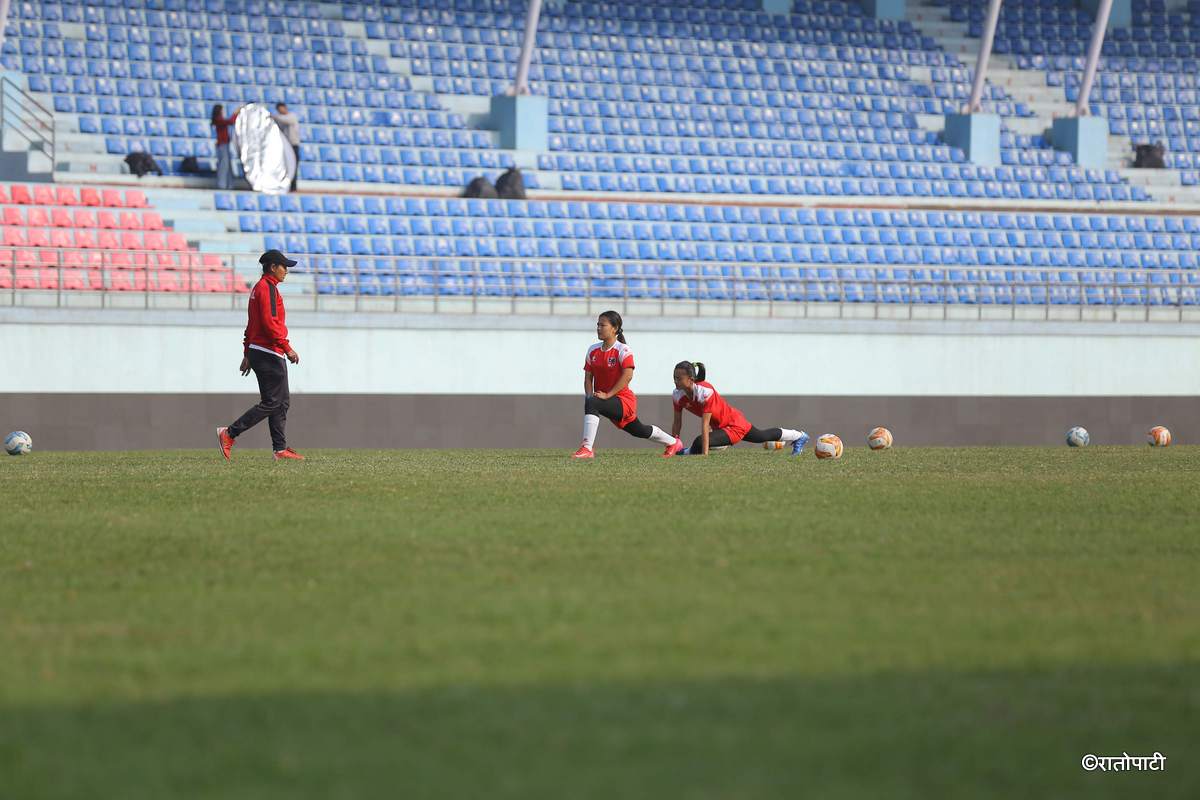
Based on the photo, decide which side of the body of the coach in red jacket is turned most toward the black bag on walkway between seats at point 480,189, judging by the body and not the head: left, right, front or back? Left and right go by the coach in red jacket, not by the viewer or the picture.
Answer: left

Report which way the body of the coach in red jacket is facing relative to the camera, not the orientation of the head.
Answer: to the viewer's right

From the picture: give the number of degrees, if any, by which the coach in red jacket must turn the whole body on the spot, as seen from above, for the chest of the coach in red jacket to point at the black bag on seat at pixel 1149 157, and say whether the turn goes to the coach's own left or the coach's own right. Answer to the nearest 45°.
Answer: approximately 45° to the coach's own left

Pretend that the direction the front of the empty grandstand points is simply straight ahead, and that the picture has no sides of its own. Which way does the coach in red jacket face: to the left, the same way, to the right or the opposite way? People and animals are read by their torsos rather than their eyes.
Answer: to the left

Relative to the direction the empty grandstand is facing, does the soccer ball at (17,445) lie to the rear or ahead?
ahead

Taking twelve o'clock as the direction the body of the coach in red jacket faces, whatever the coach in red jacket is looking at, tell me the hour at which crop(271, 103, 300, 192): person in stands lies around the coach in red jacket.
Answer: The person in stands is roughly at 9 o'clock from the coach in red jacket.

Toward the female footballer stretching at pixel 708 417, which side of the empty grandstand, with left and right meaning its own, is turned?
front

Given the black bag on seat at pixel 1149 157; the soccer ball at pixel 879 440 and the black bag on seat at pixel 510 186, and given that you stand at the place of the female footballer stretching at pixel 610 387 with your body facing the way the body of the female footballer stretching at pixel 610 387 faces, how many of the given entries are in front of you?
0

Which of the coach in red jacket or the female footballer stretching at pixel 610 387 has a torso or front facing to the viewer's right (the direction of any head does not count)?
the coach in red jacket

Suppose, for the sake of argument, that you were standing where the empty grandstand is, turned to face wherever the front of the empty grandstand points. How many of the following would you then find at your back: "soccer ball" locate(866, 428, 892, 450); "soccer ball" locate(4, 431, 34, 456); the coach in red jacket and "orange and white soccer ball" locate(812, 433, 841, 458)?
0

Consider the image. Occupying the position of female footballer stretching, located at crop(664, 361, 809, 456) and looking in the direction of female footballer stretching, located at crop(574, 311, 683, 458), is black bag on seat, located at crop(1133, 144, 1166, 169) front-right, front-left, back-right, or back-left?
back-right

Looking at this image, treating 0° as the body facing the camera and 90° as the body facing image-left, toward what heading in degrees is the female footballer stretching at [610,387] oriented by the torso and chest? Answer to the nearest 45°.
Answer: approximately 45°

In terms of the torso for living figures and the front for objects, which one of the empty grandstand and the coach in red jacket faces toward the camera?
the empty grandstand

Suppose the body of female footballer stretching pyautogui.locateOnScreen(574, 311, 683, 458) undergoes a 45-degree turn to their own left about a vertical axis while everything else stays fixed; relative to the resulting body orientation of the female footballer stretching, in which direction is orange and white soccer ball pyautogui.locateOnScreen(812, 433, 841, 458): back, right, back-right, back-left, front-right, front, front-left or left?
left

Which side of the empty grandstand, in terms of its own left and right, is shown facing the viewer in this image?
front
